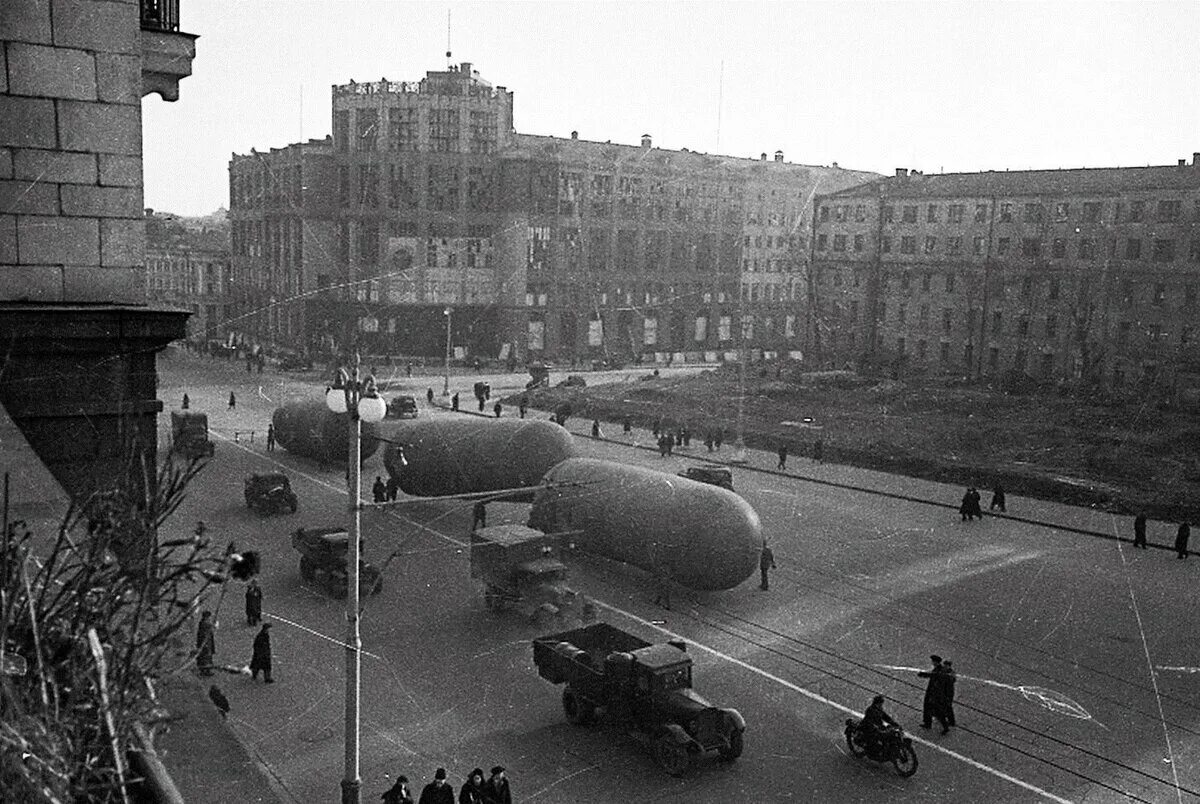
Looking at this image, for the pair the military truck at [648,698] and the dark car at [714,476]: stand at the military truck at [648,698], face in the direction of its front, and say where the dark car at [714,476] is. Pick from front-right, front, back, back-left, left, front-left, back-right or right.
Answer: back-left

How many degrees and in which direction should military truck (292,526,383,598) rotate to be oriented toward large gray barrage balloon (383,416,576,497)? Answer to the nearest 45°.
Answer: approximately 90° to its left

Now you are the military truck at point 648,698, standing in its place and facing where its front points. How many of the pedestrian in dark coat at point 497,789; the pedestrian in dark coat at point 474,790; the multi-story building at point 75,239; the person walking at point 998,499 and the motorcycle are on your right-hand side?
3

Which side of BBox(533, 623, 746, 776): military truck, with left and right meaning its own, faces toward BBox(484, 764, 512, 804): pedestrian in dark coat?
right

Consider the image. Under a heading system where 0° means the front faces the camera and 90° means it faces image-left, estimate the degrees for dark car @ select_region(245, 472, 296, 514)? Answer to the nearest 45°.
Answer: approximately 315°

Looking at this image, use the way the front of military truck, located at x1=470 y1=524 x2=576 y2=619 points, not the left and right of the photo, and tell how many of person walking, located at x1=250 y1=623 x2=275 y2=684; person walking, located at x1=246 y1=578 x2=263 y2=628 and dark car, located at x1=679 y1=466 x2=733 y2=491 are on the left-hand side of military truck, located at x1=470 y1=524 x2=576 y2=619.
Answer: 1

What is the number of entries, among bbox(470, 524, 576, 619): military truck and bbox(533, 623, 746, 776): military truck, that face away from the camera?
0

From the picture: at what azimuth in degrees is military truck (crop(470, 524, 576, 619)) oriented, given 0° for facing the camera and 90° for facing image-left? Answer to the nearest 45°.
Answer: approximately 315°

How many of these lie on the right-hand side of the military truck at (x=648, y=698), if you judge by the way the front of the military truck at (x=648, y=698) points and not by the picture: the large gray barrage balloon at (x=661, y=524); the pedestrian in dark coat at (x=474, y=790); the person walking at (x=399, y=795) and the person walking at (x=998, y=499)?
2

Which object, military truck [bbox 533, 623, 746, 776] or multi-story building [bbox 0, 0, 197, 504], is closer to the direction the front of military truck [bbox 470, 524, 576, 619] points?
the military truck

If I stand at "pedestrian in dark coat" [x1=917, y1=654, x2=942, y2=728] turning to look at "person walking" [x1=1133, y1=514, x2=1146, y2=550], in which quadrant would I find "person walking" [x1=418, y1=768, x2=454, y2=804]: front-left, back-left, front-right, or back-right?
back-left
